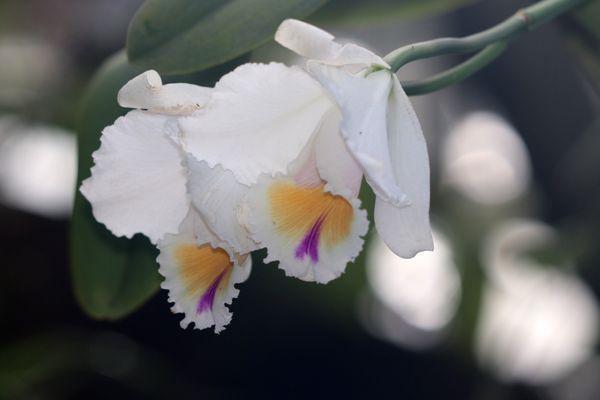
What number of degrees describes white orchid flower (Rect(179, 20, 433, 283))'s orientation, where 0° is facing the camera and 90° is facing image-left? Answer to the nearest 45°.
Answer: approximately 45°

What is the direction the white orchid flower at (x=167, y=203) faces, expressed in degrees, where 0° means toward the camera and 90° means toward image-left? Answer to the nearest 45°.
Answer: approximately 45°
